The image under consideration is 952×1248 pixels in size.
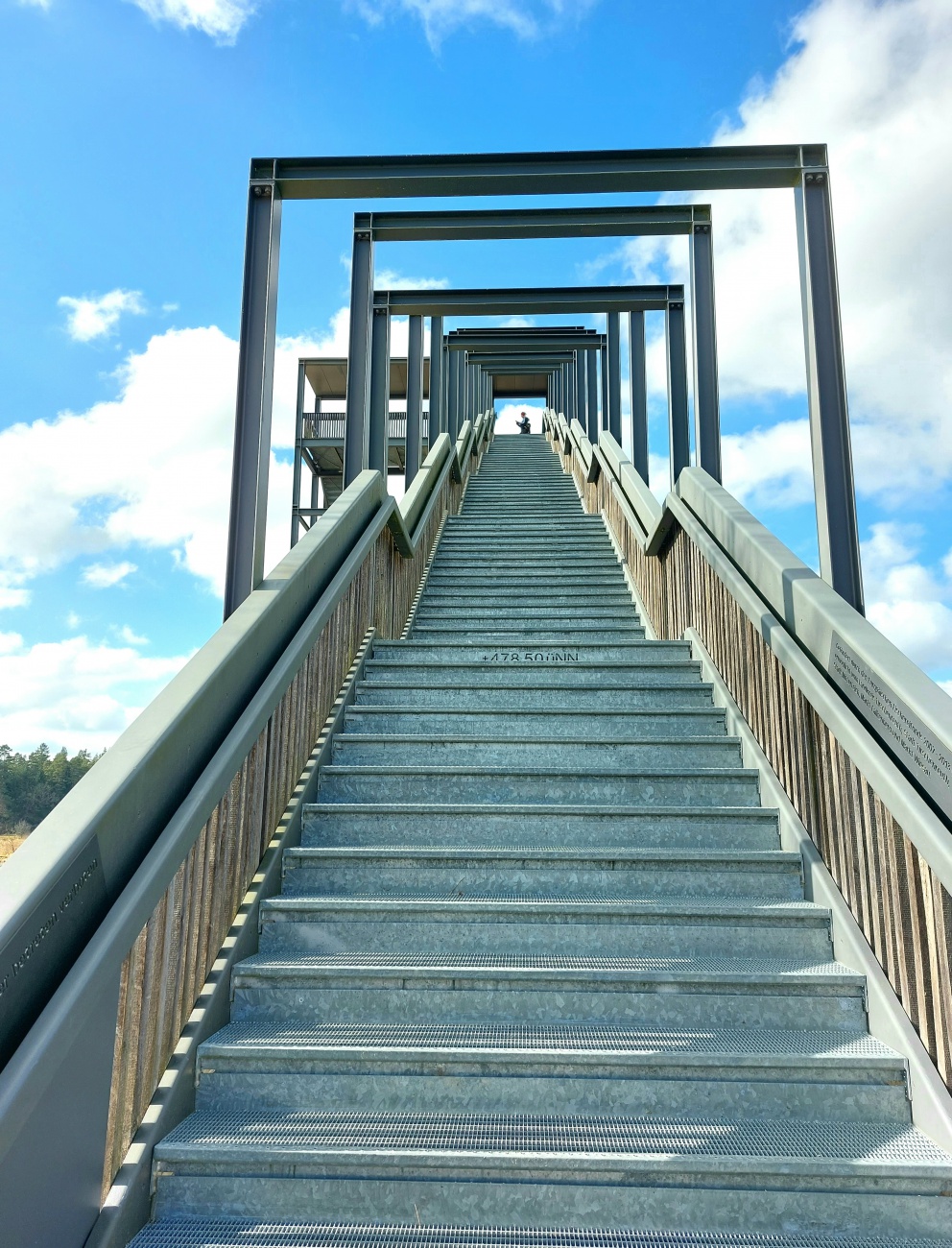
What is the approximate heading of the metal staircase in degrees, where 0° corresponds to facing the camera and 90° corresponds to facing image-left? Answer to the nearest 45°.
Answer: approximately 0°
